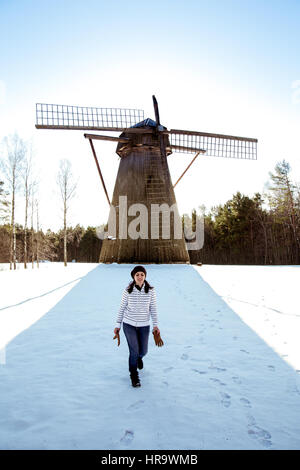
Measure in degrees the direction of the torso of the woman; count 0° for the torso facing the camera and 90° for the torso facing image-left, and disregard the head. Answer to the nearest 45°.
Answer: approximately 0°

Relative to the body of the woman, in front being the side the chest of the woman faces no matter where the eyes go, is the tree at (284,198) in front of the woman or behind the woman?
behind
